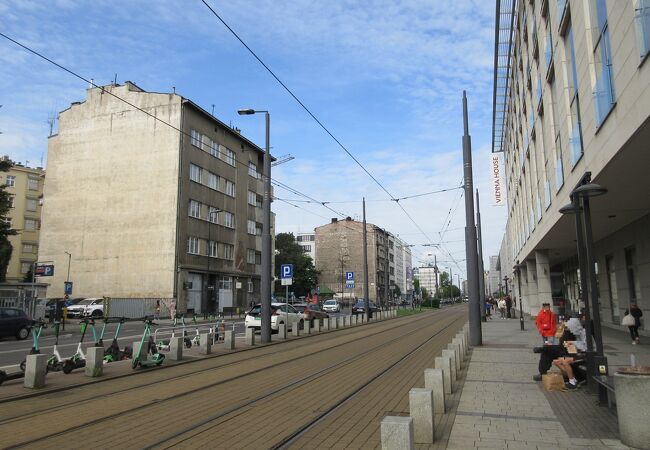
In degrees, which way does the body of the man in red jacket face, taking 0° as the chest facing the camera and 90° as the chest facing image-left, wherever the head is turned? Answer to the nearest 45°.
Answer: approximately 0°

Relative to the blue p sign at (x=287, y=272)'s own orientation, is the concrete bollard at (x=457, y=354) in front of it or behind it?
in front

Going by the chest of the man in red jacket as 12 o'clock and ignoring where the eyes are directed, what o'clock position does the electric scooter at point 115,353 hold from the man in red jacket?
The electric scooter is roughly at 2 o'clock from the man in red jacket.

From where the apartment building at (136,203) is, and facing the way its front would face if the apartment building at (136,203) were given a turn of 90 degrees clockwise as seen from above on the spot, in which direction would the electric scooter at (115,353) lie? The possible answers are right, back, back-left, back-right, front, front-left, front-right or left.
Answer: front-left

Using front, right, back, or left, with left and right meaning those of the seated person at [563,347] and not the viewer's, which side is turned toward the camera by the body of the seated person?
left

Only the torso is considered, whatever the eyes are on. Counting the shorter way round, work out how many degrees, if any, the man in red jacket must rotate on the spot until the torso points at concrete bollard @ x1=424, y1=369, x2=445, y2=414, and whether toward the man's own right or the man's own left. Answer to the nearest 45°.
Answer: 0° — they already face it

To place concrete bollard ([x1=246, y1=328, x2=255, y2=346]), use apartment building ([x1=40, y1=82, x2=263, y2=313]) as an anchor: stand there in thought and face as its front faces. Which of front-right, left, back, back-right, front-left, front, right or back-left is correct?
front-right

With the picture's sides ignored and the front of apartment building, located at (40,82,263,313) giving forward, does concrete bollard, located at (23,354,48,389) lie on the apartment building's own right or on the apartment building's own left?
on the apartment building's own right

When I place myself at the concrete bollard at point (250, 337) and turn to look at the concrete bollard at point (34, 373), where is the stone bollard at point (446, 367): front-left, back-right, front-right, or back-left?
front-left

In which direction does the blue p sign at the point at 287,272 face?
toward the camera

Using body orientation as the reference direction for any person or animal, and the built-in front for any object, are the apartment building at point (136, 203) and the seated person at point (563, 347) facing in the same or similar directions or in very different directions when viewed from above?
very different directions

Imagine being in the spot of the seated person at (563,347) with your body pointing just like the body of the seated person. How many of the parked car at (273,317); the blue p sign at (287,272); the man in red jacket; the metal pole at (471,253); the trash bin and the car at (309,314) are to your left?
1
